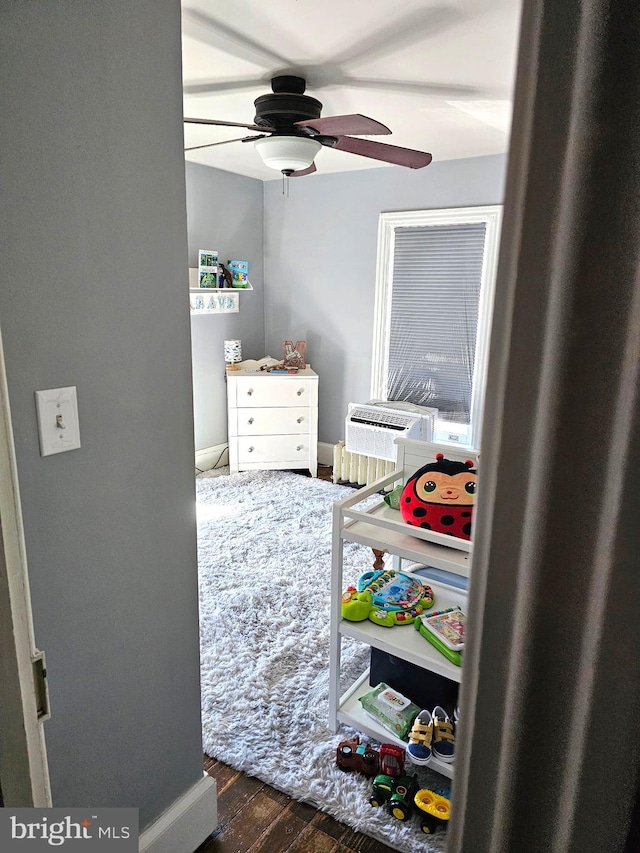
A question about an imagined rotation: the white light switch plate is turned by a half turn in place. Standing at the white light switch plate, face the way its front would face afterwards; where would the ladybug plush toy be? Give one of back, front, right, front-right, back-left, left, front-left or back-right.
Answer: right

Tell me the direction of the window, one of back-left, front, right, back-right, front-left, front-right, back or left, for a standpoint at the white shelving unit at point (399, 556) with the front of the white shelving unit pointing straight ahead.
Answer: back-right

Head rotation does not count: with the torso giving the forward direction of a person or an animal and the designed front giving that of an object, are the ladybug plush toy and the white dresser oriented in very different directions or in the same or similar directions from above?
same or similar directions

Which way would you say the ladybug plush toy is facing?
toward the camera

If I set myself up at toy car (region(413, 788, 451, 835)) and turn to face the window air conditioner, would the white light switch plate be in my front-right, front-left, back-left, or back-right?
back-left

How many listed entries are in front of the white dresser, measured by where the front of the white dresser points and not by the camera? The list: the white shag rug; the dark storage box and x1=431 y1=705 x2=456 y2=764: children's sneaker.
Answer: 3

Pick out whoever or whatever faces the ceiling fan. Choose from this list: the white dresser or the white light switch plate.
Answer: the white dresser

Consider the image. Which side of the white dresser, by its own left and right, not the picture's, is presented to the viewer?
front
